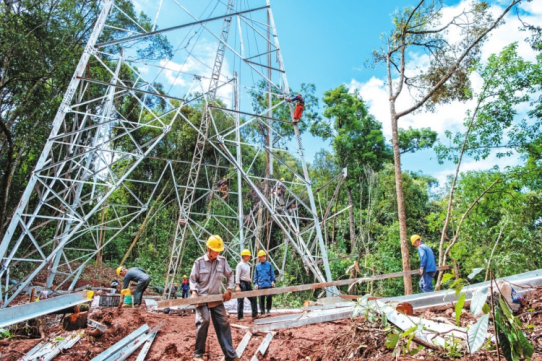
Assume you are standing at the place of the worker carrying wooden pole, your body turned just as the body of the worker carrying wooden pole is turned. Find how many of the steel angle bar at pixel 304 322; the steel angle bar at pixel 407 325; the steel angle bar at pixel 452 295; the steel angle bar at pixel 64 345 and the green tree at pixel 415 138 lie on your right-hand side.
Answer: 1

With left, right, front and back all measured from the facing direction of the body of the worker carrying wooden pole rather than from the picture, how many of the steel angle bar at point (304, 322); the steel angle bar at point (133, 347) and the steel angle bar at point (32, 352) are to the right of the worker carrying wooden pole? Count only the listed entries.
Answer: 2

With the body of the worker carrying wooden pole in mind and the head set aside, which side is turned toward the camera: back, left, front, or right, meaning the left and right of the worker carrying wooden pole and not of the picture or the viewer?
front

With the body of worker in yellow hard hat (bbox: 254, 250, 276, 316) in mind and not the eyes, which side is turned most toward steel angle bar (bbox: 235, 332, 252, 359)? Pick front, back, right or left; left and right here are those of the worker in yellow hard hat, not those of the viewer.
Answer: front

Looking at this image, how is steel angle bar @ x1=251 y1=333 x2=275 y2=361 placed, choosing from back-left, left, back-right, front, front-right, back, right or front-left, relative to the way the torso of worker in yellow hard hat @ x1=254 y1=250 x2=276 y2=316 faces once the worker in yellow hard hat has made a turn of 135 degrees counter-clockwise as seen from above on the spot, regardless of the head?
back-right

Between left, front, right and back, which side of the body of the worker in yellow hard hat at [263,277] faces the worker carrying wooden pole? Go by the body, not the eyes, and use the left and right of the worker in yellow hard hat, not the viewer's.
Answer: front

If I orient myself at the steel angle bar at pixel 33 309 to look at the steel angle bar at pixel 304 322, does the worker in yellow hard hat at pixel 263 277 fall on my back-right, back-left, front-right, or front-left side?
front-left

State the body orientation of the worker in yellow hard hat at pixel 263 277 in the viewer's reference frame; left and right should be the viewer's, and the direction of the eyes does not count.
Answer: facing the viewer

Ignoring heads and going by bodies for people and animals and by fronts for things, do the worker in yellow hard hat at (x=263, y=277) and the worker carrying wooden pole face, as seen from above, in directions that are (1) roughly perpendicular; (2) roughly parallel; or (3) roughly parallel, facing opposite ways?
roughly parallel

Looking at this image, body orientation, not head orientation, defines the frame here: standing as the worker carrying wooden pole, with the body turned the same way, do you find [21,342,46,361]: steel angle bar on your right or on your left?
on your right

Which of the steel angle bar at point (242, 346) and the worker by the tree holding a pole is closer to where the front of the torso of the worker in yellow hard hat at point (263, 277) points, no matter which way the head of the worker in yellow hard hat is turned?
the steel angle bar

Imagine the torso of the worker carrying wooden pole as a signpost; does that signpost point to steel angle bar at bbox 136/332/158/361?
no

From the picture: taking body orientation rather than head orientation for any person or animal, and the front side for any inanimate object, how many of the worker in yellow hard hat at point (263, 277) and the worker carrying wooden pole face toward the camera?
2
